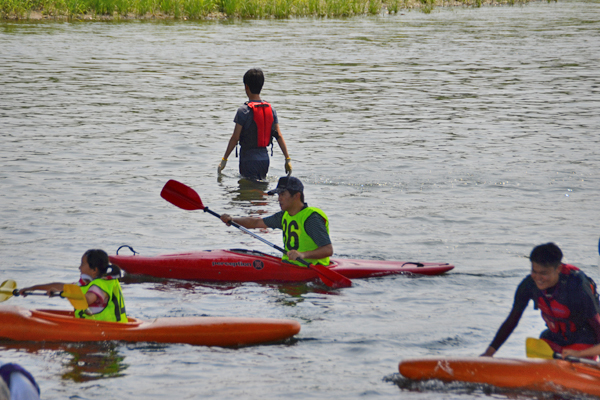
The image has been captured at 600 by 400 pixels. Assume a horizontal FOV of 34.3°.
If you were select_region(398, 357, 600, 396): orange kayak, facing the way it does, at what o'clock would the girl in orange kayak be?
The girl in orange kayak is roughly at 12 o'clock from the orange kayak.

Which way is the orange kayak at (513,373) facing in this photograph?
to the viewer's left

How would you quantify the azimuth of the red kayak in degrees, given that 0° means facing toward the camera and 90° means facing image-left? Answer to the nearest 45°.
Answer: approximately 90°

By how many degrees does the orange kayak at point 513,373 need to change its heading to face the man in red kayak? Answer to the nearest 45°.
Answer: approximately 45° to its right

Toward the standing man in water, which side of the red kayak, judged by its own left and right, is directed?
right

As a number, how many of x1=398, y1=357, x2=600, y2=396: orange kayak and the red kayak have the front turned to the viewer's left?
2
